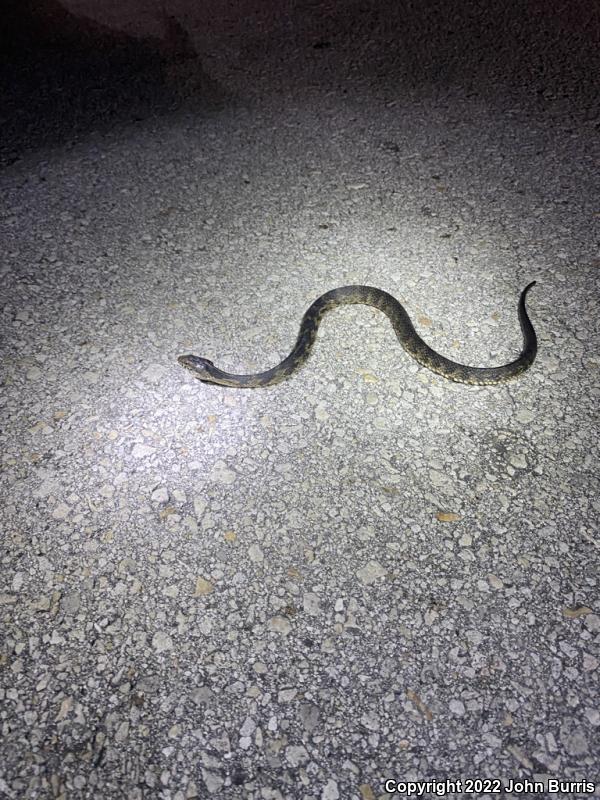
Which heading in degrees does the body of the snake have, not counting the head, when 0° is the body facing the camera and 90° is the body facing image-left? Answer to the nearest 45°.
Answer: approximately 90°
